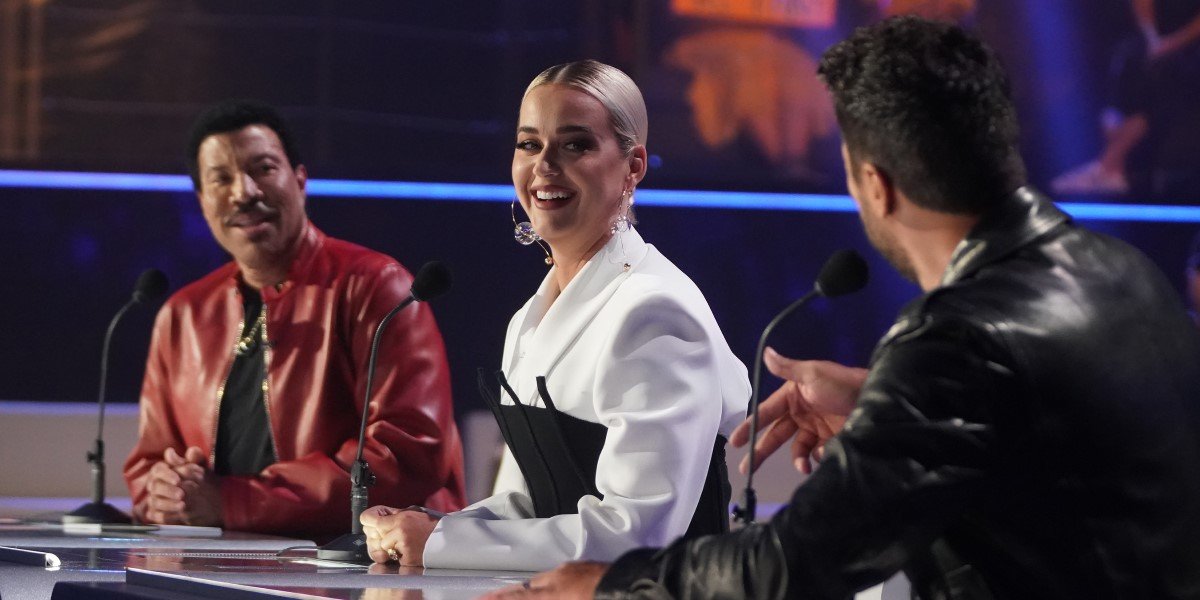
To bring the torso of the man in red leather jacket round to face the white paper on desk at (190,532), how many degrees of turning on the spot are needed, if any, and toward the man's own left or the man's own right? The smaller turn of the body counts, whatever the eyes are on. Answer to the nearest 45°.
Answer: approximately 45° to the man's own left

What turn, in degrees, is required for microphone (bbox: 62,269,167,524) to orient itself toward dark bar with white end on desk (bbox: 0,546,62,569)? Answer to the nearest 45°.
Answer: approximately 90° to its right

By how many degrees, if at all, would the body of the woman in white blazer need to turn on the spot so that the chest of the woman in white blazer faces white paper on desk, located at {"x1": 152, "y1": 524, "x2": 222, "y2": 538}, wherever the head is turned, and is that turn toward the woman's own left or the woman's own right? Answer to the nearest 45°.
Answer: approximately 90° to the woman's own right

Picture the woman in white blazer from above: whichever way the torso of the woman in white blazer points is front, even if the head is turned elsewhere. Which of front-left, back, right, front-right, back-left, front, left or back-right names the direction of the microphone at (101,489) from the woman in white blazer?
right

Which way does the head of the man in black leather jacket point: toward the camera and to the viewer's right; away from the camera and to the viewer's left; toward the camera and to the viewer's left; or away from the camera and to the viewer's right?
away from the camera and to the viewer's left

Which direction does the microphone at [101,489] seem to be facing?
to the viewer's right

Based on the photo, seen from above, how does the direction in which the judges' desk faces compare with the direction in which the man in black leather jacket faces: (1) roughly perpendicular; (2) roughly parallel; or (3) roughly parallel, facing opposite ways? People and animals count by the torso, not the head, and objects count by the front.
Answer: roughly perpendicular

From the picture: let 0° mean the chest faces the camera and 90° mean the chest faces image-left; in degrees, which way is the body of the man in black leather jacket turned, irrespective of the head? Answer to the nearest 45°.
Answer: approximately 135°

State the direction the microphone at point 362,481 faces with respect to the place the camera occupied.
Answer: facing to the right of the viewer

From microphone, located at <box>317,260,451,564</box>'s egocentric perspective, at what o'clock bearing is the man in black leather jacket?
The man in black leather jacket is roughly at 2 o'clock from the microphone.

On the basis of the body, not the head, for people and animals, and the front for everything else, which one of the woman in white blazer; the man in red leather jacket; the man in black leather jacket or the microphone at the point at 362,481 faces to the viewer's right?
the microphone

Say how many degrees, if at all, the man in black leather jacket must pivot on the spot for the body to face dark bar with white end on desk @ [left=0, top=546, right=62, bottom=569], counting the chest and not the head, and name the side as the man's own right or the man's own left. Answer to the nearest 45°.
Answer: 0° — they already face it

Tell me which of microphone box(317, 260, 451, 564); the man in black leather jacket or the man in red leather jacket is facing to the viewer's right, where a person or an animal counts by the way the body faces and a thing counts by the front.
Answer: the microphone

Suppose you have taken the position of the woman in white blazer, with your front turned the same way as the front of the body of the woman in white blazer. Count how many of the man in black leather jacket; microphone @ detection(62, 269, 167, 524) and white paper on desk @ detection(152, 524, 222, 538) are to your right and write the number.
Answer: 2

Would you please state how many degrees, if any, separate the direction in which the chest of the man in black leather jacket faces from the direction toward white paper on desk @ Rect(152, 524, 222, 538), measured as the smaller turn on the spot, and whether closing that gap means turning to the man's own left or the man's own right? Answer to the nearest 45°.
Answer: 0° — they already face it
